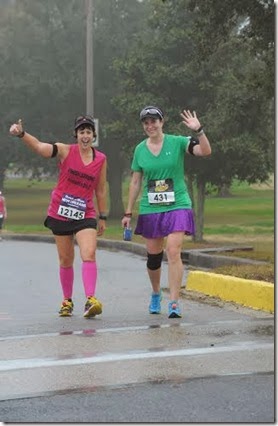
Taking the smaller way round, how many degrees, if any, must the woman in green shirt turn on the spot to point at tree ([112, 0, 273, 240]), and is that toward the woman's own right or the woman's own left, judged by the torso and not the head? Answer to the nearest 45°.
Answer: approximately 180°

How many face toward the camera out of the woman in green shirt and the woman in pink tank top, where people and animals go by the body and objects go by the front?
2

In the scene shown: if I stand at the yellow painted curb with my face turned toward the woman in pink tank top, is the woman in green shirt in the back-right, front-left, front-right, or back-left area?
front-left

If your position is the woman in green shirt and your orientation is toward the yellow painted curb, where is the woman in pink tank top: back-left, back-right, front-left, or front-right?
back-left

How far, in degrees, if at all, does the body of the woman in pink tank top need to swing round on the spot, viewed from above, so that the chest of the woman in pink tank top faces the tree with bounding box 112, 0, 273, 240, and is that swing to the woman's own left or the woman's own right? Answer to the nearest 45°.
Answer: approximately 180°

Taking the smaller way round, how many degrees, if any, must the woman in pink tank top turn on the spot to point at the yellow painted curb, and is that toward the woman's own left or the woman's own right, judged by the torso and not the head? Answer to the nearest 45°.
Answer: approximately 90° to the woman's own left

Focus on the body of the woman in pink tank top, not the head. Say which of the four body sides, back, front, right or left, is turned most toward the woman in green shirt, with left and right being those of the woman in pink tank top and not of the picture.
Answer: left

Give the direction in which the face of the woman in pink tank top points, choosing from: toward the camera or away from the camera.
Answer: toward the camera

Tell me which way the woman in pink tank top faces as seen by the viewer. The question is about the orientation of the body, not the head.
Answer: toward the camera

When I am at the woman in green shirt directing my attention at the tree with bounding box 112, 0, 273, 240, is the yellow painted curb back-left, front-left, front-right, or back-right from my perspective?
front-right

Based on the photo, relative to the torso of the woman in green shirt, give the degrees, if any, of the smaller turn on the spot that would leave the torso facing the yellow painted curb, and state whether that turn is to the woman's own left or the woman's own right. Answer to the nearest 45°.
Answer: approximately 135° to the woman's own left

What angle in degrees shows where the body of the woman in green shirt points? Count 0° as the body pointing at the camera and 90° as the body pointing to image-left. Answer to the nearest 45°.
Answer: approximately 0°

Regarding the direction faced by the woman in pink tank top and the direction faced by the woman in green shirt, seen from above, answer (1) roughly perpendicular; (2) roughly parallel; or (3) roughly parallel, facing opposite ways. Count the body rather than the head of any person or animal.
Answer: roughly parallel

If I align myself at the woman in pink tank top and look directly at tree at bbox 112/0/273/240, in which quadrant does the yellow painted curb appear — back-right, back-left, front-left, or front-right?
front-right

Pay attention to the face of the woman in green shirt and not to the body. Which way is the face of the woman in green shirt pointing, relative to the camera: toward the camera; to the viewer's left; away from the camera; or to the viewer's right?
toward the camera

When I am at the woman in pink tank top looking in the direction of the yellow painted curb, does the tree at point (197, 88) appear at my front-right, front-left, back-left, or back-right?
front-left
